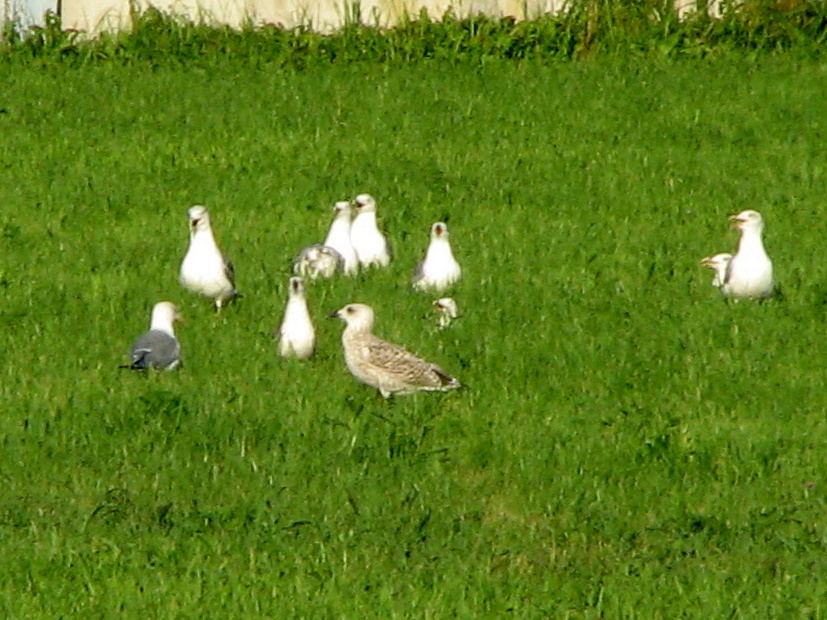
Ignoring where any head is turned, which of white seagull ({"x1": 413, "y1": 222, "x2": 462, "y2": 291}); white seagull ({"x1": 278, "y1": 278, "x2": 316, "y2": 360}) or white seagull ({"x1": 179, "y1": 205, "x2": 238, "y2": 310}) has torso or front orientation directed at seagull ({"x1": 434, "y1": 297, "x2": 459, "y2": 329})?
white seagull ({"x1": 413, "y1": 222, "x2": 462, "y2": 291})

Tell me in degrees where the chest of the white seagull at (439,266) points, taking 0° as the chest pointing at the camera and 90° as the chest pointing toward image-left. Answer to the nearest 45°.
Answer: approximately 0°

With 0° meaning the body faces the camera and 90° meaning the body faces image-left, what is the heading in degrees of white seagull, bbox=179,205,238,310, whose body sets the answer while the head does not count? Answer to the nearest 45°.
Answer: approximately 45°

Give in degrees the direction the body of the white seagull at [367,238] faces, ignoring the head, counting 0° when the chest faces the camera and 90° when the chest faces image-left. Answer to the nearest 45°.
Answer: approximately 45°

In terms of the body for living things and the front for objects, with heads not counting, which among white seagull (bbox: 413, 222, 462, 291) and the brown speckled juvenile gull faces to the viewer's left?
the brown speckled juvenile gull

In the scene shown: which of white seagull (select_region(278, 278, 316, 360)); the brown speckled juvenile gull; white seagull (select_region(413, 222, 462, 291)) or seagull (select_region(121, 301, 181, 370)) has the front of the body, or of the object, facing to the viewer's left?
the brown speckled juvenile gull

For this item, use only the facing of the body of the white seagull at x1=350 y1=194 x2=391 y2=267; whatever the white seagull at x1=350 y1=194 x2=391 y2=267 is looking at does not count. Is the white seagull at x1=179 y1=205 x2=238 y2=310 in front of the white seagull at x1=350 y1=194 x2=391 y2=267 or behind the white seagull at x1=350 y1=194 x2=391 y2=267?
in front

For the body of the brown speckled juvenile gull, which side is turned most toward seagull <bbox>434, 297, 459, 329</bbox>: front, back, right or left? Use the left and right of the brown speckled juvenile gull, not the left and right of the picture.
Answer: right

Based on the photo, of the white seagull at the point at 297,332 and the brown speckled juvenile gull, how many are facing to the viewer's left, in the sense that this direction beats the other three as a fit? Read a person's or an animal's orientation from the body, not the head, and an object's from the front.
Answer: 1

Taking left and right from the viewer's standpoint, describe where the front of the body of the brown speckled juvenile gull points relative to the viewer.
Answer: facing to the left of the viewer

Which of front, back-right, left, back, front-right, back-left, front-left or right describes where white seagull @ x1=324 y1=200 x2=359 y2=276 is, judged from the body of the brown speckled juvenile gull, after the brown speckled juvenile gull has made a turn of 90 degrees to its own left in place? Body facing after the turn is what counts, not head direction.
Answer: back

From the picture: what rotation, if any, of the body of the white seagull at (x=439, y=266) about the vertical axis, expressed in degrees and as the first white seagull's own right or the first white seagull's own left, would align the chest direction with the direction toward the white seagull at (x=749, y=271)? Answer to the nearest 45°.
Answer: approximately 90° to the first white seagull's own left
